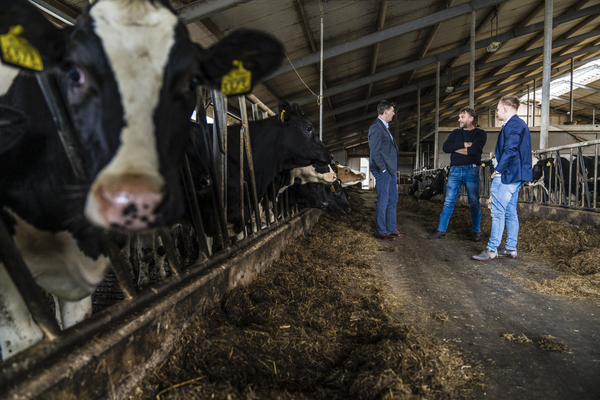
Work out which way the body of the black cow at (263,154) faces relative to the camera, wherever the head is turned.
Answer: to the viewer's right

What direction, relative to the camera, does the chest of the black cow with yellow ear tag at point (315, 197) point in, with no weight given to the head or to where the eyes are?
to the viewer's right

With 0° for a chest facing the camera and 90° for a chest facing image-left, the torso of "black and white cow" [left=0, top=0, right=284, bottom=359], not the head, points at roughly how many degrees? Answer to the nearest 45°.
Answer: approximately 315°

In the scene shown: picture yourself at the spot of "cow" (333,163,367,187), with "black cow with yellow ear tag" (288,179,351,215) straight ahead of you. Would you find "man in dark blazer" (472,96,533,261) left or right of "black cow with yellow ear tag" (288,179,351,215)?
left

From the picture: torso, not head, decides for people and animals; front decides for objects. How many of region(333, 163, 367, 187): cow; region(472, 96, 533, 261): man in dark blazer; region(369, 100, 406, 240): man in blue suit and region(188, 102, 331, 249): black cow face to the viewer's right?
3

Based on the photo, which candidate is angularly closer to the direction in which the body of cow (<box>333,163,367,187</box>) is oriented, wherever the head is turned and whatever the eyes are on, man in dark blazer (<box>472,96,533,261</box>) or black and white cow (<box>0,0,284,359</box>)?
the man in dark blazer

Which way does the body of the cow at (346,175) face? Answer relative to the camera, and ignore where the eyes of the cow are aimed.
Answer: to the viewer's right

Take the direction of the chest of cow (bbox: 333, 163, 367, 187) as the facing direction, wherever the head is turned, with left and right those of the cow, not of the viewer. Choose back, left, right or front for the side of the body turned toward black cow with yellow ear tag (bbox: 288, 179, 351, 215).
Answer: right
